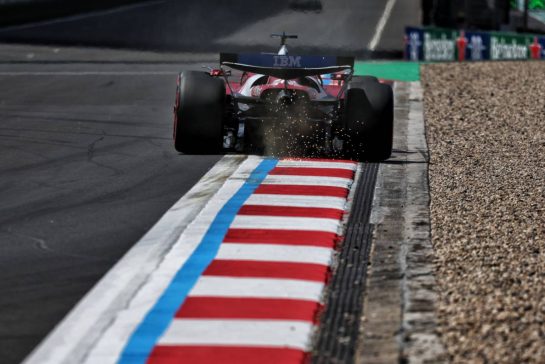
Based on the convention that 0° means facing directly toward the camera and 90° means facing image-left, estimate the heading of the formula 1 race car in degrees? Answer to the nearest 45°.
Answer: approximately 180°

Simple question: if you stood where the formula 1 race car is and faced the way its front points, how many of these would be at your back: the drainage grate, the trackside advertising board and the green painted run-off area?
1

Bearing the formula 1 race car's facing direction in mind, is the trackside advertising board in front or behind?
in front

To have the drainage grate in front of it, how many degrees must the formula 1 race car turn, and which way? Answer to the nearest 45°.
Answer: approximately 180°

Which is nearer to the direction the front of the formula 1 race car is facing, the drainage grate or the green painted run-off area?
the green painted run-off area

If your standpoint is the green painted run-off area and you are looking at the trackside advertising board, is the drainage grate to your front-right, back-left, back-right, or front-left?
back-right

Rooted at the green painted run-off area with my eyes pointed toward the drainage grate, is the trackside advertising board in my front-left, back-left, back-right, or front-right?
back-left

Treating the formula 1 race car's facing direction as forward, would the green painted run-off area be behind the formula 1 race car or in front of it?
in front

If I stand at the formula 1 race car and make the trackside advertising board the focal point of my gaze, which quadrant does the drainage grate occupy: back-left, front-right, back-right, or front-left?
back-right
